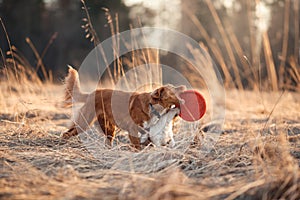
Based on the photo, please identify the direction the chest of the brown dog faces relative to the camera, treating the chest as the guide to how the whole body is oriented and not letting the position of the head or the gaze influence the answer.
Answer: to the viewer's right
